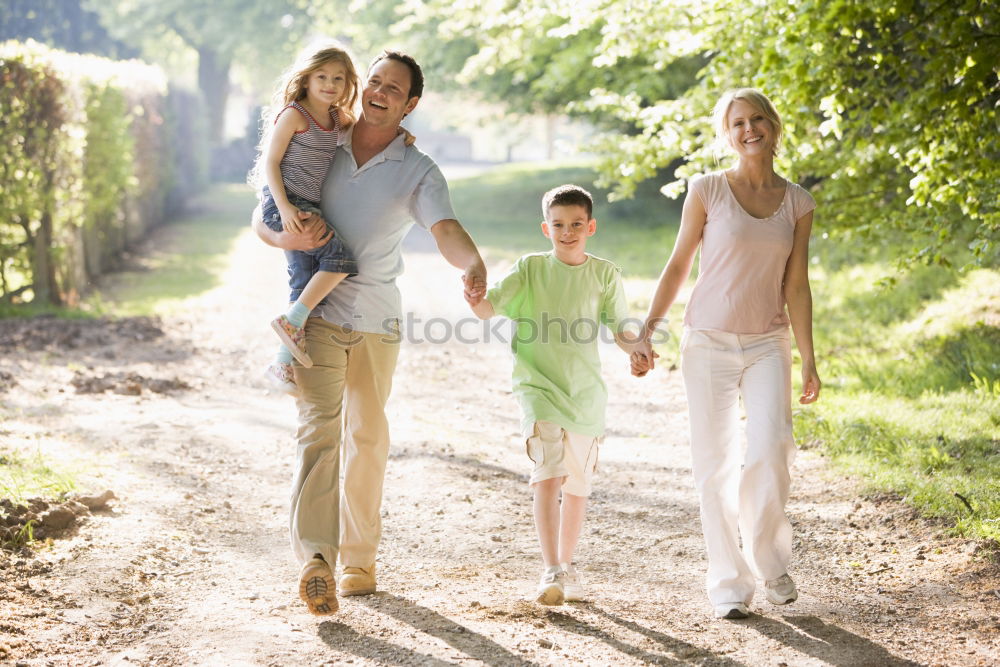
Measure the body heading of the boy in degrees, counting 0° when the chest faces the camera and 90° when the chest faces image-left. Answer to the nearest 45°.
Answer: approximately 0°

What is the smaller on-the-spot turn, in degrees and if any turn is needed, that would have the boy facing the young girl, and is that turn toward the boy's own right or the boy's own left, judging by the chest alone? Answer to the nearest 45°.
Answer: approximately 90° to the boy's own right

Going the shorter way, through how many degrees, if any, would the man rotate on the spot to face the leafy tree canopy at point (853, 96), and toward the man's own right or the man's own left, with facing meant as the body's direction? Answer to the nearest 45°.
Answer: approximately 135° to the man's own left

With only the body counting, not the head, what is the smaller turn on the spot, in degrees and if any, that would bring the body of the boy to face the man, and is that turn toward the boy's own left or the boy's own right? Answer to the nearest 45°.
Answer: approximately 90° to the boy's own right

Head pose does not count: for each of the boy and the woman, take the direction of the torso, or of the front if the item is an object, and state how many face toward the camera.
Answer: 2

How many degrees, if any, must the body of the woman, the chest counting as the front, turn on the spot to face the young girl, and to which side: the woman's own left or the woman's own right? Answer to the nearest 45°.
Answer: approximately 90° to the woman's own right

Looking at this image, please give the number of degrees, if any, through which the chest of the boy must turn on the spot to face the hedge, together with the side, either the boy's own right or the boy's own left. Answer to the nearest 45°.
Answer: approximately 135° to the boy's own right
